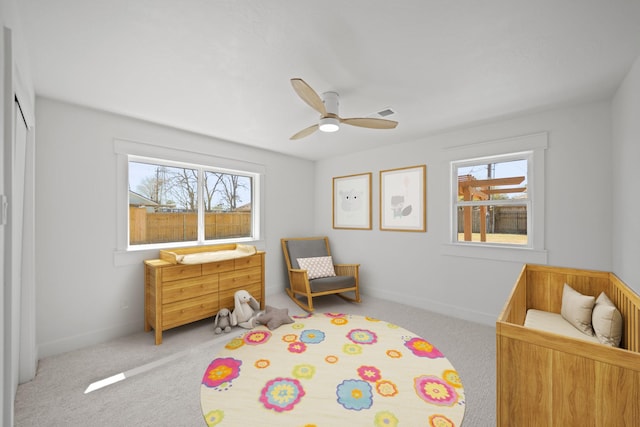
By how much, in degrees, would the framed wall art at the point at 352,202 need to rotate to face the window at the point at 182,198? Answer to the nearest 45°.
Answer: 0° — it already faces it

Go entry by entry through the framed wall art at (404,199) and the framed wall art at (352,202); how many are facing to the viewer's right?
0

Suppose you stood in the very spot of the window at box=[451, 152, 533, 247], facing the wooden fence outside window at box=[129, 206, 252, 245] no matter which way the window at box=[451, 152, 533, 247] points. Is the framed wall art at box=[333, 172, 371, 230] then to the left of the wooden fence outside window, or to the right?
right

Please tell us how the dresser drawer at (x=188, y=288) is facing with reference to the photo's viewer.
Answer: facing the viewer and to the right of the viewer

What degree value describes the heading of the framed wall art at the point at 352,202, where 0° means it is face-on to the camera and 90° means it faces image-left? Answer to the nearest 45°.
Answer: approximately 45°

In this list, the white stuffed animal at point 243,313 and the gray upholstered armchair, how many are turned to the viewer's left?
0

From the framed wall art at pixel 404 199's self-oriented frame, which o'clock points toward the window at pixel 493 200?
The window is roughly at 8 o'clock from the framed wall art.

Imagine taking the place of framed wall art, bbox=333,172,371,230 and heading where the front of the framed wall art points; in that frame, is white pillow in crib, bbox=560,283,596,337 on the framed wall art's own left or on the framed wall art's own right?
on the framed wall art's own left

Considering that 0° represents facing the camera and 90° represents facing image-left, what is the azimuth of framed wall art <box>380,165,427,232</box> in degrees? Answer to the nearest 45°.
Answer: approximately 45°
